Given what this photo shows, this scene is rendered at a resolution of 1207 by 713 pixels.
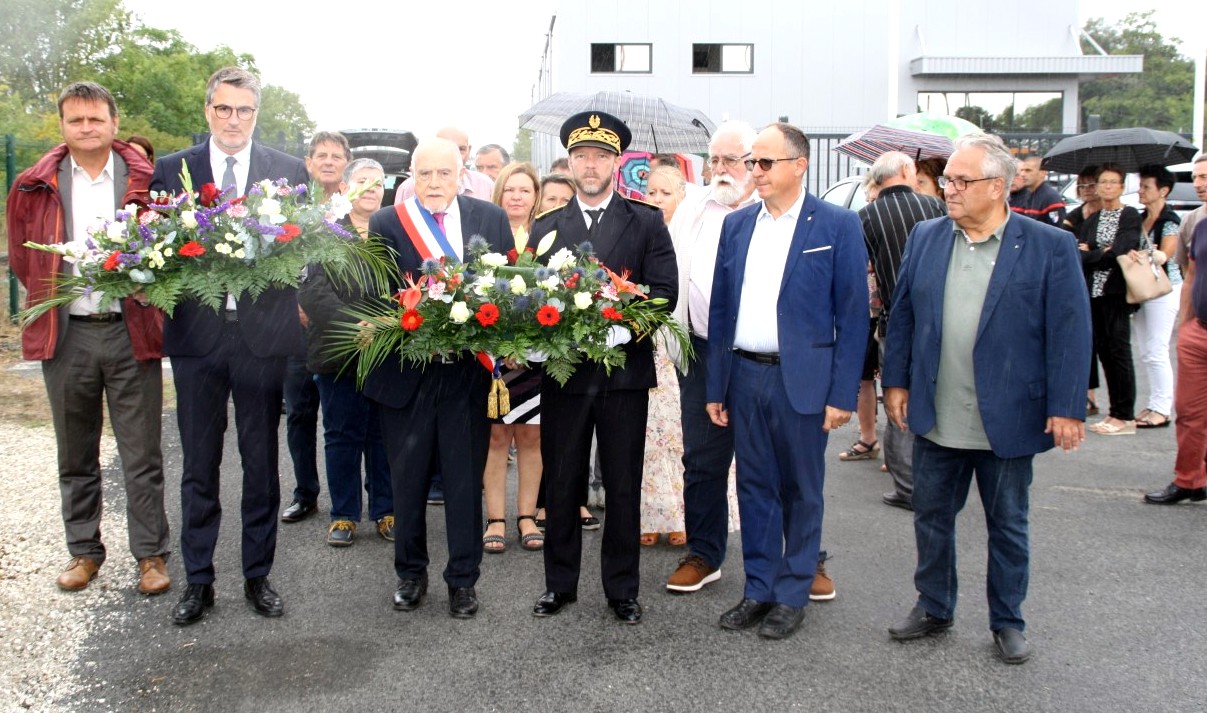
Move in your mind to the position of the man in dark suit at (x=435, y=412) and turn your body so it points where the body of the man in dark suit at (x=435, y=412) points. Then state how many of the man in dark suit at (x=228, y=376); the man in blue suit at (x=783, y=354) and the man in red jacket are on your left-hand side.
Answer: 1

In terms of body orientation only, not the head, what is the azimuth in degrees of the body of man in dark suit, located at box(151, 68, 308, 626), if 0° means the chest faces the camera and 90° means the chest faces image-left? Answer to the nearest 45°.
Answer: approximately 0°

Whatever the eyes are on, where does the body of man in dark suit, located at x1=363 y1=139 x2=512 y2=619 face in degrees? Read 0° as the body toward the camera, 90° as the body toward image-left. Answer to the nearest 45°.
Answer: approximately 0°

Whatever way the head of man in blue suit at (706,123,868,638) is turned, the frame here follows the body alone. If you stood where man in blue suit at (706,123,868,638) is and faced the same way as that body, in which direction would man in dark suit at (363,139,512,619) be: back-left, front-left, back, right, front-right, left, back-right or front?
front-right

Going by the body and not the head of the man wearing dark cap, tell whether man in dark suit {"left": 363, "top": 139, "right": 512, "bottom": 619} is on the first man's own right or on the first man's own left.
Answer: on the first man's own right

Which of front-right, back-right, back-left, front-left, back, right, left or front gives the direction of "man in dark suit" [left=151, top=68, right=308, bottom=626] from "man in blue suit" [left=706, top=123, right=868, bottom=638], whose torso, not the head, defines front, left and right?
front-right

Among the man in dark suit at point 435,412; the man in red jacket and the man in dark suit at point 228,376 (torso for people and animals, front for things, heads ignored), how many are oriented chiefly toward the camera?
3

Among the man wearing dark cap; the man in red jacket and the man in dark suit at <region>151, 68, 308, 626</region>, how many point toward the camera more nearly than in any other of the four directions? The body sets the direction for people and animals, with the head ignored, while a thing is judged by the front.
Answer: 3

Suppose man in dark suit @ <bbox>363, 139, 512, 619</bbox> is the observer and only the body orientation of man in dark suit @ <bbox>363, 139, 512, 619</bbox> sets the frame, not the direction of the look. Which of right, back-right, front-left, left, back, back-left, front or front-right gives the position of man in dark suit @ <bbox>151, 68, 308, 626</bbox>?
right

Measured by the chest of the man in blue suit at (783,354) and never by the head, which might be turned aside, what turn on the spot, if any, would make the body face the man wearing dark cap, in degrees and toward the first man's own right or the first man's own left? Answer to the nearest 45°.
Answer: approximately 45° to the first man's own right

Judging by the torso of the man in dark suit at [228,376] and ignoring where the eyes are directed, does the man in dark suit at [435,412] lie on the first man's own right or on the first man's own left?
on the first man's own left

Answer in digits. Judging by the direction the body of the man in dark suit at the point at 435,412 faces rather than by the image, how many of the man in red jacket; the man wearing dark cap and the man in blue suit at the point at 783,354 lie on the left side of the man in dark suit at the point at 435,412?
2
